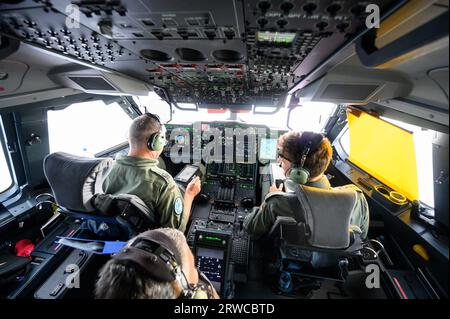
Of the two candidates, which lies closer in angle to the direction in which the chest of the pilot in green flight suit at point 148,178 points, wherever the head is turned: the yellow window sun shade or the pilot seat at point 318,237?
the yellow window sun shade

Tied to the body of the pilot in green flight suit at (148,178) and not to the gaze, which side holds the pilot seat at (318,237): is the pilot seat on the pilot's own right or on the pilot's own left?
on the pilot's own right

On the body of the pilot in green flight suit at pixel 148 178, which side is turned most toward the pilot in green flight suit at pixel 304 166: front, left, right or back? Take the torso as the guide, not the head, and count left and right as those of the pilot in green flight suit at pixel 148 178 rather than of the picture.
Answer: right

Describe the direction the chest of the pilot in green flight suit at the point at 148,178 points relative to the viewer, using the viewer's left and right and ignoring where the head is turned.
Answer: facing away from the viewer and to the right of the viewer

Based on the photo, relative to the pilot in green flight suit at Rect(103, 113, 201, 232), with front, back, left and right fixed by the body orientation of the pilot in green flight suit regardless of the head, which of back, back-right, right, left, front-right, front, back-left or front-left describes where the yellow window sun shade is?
front-right

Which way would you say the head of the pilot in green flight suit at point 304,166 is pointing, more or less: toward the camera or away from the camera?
away from the camera
